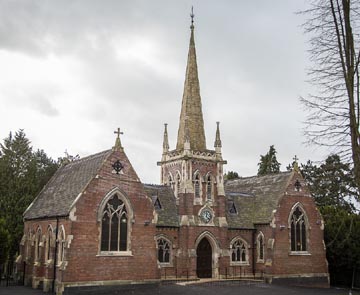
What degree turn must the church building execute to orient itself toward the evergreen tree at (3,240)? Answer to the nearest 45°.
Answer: approximately 135° to its right

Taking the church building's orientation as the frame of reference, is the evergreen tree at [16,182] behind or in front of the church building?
behind

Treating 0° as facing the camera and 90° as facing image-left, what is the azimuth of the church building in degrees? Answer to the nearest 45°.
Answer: approximately 315°
